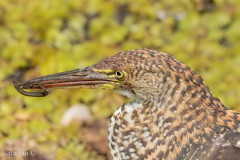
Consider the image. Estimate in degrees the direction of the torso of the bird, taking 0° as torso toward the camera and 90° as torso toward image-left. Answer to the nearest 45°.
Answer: approximately 90°
